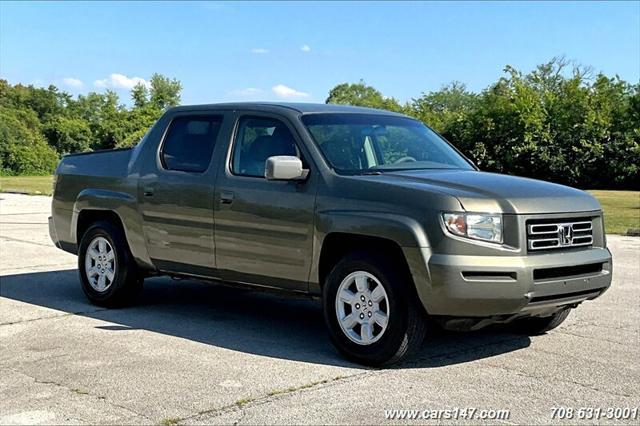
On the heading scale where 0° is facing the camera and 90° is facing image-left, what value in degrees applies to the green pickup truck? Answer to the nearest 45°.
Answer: approximately 315°
